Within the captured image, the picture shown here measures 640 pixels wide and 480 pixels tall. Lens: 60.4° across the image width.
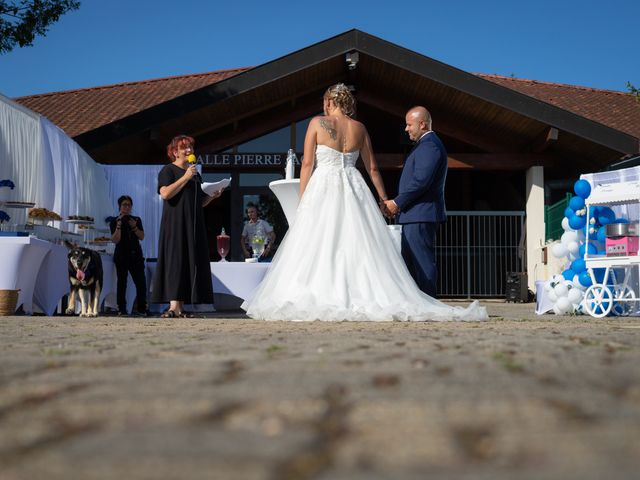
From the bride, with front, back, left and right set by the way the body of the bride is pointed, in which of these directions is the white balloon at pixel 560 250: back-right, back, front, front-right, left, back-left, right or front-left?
front-right

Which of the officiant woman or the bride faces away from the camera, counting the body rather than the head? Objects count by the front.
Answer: the bride

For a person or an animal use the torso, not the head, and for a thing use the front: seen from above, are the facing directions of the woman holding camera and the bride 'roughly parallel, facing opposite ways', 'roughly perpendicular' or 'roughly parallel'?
roughly parallel, facing opposite ways

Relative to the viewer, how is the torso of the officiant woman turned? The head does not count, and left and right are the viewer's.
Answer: facing the viewer and to the right of the viewer

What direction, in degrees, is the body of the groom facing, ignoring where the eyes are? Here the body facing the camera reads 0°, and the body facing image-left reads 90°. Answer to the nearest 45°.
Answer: approximately 90°

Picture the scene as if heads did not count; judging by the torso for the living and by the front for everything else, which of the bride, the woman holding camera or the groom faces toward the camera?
the woman holding camera

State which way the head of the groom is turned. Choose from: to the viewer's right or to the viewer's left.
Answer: to the viewer's left

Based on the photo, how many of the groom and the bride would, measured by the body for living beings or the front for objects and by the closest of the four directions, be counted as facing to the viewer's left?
1

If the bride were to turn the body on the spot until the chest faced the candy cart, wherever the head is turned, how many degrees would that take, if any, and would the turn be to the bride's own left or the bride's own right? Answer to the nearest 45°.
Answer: approximately 45° to the bride's own right

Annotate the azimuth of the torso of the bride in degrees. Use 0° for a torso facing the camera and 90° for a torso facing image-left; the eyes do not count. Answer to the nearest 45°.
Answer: approximately 180°

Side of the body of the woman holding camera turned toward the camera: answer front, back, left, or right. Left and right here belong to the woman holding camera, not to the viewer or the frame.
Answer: front

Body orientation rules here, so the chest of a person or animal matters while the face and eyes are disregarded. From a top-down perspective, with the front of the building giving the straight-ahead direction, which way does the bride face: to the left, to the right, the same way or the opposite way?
the opposite way

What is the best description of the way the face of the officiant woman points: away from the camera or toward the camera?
toward the camera

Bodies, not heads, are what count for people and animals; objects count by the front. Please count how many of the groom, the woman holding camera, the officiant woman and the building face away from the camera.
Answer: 0
